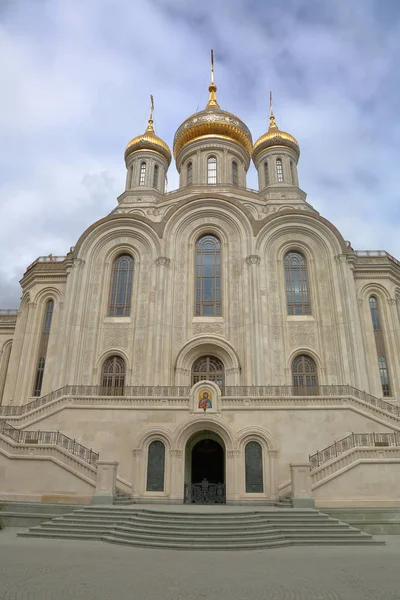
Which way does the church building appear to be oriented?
toward the camera
